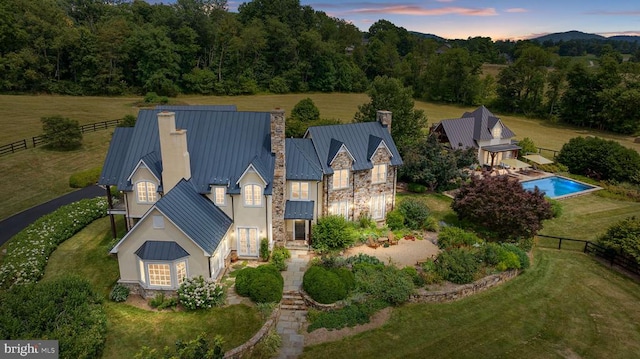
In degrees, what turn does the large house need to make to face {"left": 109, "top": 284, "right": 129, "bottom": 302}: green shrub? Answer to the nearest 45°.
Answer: approximately 45° to its right

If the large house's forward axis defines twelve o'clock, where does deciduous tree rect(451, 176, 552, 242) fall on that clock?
The deciduous tree is roughly at 9 o'clock from the large house.

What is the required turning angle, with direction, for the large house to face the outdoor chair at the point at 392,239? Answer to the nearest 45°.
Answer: approximately 90° to its left

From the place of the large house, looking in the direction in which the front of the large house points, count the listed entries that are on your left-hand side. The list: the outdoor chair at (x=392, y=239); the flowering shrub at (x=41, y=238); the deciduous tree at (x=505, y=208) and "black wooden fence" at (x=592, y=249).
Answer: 3

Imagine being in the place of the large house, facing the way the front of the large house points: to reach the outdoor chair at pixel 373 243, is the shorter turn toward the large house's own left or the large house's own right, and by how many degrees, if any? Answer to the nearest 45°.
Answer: approximately 90° to the large house's own left

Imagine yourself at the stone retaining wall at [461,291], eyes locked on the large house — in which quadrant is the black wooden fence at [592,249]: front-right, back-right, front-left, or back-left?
back-right

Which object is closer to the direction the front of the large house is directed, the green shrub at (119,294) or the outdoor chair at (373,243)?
the green shrub

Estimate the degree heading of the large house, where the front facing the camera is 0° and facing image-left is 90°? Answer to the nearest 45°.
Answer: approximately 0°

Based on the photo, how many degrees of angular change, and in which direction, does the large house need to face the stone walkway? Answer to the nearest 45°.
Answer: approximately 45° to its left

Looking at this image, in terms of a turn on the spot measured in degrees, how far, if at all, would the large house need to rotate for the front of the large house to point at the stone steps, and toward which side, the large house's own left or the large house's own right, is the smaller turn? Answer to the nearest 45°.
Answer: approximately 45° to the large house's own left

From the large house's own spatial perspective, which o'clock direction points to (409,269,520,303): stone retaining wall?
The stone retaining wall is roughly at 10 o'clock from the large house.

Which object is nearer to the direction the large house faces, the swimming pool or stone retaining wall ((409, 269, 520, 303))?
the stone retaining wall

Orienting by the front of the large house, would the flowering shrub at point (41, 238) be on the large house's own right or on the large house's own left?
on the large house's own right
